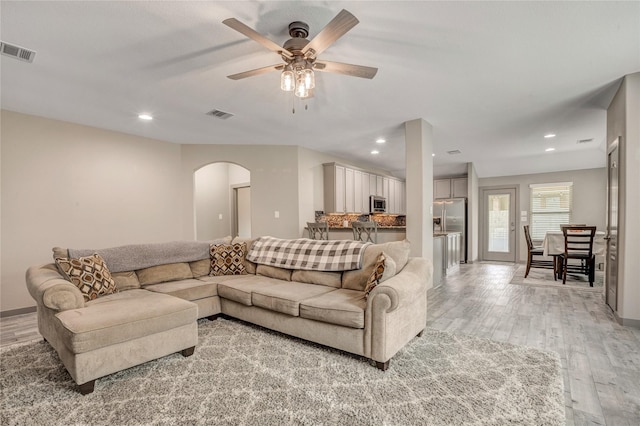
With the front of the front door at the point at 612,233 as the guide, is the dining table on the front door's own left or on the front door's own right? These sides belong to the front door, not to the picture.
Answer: on the front door's own right

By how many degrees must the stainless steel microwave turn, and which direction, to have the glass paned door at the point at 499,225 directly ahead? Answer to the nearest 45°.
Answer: approximately 45° to its left

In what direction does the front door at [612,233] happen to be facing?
to the viewer's left

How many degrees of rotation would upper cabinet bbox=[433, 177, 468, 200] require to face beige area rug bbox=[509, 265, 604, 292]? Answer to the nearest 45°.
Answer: approximately 45° to its left

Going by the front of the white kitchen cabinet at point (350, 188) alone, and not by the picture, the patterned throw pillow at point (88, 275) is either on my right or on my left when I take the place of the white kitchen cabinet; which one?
on my right

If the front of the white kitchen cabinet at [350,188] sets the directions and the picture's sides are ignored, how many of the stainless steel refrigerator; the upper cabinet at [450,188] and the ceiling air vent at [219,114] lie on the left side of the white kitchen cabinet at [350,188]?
2

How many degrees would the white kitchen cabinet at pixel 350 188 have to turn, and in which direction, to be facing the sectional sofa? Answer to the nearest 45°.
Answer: approximately 45° to its right

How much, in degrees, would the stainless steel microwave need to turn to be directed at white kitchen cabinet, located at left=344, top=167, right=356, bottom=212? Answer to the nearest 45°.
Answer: approximately 90° to its right

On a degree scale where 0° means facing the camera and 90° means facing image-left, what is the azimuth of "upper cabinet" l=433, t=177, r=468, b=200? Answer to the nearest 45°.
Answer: approximately 0°

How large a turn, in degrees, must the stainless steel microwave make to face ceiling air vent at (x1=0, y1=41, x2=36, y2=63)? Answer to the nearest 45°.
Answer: approximately 90° to its right
